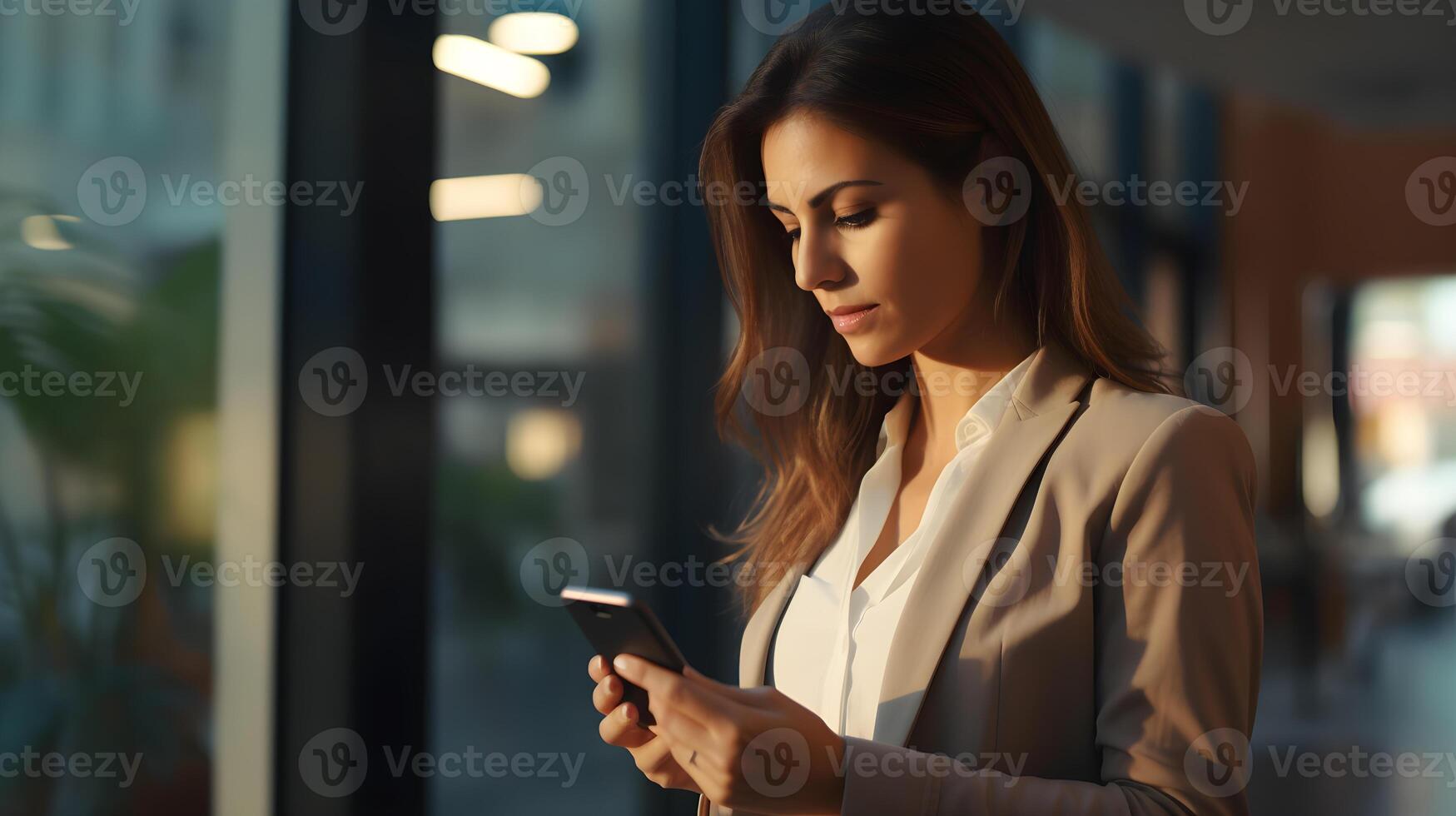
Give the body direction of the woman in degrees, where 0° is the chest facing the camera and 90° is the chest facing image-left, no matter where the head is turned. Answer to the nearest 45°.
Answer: approximately 45°
